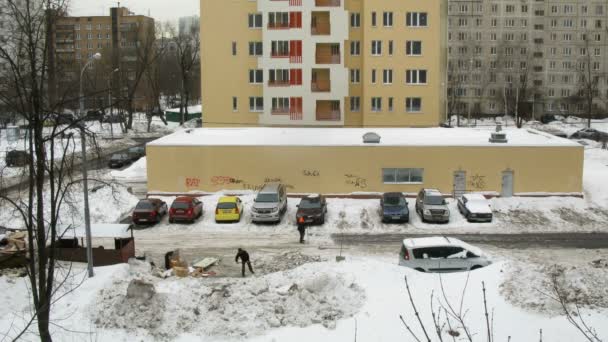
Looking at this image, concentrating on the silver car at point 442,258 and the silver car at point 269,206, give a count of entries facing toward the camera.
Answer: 1

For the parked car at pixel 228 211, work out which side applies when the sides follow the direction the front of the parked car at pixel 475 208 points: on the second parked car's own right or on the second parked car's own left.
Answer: on the second parked car's own right

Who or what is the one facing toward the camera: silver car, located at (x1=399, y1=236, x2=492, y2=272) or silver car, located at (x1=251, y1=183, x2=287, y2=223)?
the silver car, located at (x1=251, y1=183, x2=287, y2=223)

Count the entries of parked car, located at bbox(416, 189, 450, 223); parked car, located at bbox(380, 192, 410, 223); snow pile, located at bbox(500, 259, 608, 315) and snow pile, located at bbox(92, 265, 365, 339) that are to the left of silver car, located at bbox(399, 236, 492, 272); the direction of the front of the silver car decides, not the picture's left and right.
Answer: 2

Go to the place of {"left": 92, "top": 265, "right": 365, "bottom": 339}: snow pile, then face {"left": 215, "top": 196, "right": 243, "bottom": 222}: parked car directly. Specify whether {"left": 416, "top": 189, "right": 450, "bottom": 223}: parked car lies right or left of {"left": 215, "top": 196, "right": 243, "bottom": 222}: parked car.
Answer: right

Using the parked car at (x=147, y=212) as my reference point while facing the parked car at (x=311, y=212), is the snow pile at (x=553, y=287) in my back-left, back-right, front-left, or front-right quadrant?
front-right

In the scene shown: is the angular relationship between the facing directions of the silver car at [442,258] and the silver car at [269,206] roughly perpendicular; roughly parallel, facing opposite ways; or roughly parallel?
roughly perpendicular

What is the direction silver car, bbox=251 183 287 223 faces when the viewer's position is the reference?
facing the viewer

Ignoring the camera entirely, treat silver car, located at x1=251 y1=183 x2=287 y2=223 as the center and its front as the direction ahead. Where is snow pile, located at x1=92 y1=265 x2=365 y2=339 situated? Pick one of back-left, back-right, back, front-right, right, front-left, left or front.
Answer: front

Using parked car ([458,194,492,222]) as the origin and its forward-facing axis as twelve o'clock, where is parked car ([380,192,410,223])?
parked car ([380,192,410,223]) is roughly at 4 o'clock from parked car ([458,194,492,222]).

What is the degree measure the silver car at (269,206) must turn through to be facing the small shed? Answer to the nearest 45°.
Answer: approximately 45° to its right

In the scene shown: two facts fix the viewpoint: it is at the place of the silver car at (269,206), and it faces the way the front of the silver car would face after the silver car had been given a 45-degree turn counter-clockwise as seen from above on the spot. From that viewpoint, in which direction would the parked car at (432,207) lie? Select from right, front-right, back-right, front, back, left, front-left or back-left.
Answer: front-left

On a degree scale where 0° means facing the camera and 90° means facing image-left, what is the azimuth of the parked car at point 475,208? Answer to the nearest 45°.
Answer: approximately 315°

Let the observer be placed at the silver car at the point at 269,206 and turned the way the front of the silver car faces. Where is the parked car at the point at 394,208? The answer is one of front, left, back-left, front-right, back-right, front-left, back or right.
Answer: left
